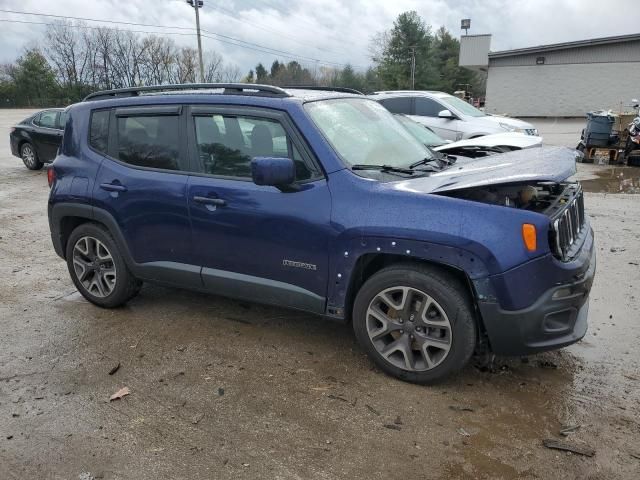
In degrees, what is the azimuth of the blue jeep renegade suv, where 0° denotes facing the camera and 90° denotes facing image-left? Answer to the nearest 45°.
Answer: approximately 315°

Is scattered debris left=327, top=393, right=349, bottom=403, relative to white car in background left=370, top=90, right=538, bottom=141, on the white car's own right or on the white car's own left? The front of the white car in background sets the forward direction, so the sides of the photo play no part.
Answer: on the white car's own right

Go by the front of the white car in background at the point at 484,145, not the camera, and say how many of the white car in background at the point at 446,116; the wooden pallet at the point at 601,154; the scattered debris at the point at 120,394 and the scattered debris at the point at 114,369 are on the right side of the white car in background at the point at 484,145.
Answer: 2
